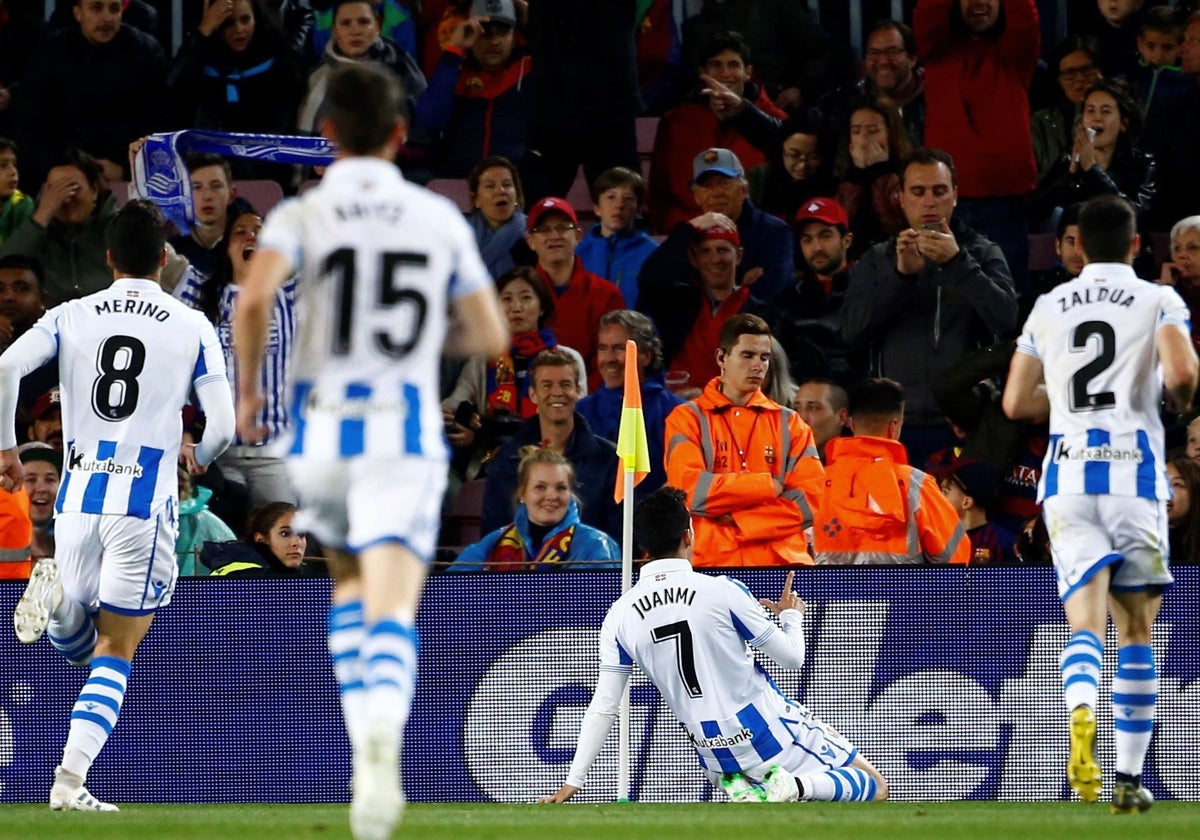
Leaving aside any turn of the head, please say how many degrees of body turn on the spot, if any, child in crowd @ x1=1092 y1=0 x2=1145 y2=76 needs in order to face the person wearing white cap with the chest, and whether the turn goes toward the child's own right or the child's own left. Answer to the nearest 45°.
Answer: approximately 90° to the child's own right

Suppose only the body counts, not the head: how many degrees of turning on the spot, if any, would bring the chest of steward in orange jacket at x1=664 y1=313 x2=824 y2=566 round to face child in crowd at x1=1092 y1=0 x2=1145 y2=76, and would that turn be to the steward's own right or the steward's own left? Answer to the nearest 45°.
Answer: approximately 135° to the steward's own left

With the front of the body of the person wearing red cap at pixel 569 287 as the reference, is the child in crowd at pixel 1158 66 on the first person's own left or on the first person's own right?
on the first person's own left

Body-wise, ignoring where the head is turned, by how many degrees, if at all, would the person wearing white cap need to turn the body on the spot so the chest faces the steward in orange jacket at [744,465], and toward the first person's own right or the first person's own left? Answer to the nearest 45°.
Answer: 0° — they already face them

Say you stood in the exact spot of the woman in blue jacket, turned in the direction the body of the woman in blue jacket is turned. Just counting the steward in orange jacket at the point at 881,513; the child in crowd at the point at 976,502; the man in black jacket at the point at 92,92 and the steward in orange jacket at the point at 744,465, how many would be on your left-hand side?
3

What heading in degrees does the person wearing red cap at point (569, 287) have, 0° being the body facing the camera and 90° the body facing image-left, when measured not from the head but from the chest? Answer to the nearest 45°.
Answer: approximately 0°
